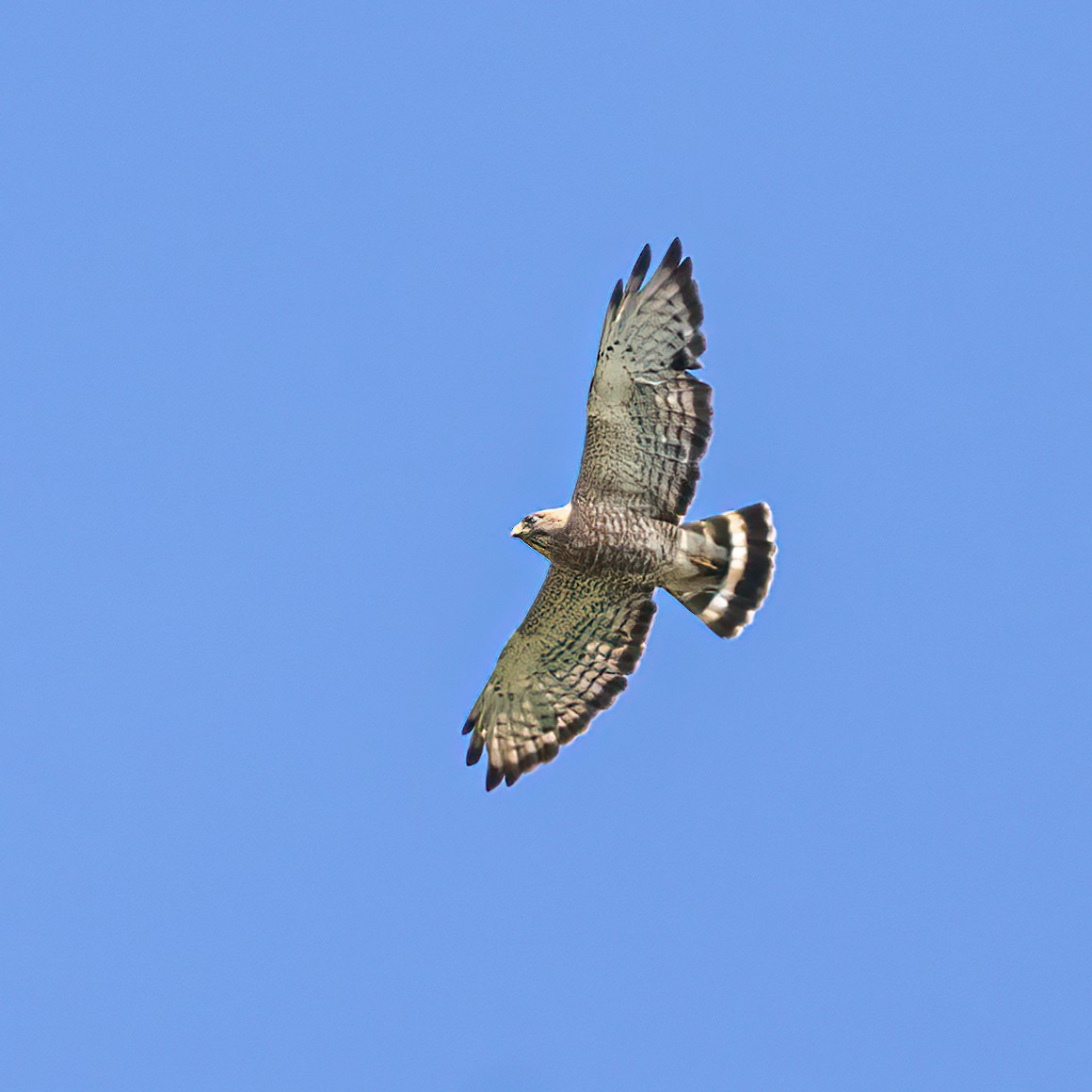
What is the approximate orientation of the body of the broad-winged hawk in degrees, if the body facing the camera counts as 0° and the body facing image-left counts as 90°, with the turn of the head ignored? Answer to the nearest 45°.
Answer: approximately 90°
